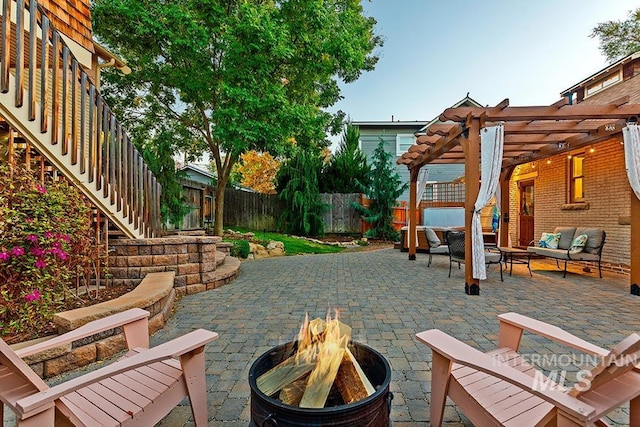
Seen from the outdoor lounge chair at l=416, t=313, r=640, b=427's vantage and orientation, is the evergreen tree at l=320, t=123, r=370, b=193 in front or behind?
in front

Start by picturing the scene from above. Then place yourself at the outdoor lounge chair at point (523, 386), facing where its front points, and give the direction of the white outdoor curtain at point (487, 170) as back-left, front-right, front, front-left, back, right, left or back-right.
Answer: front-right

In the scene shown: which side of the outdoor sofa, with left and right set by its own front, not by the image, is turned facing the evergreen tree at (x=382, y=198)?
right

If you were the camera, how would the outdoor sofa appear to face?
facing the viewer and to the left of the viewer

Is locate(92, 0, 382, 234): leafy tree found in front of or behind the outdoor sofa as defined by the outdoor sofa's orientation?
in front

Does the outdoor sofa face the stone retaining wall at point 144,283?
yes

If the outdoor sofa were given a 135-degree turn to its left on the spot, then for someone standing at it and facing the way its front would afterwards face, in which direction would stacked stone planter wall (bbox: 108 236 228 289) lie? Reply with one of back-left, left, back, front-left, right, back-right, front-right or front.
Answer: back-right

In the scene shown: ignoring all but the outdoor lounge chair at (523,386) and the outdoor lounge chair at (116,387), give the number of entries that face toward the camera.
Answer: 0

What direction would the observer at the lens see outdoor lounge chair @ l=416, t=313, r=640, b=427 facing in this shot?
facing away from the viewer and to the left of the viewer

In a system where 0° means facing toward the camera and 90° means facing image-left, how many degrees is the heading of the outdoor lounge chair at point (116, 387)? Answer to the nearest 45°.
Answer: approximately 225°

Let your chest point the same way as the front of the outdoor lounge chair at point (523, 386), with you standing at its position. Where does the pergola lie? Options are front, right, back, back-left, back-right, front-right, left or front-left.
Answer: front-right

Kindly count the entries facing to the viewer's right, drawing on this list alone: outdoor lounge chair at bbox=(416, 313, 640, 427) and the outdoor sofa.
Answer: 0
